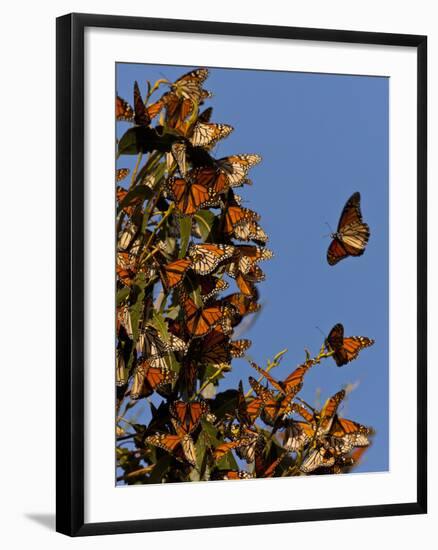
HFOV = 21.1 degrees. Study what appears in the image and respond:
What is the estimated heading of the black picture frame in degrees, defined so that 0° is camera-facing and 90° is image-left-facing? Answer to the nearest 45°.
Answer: approximately 315°
